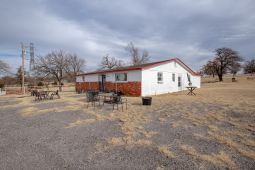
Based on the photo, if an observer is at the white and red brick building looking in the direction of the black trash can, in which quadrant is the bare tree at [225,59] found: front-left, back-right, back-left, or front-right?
back-left
